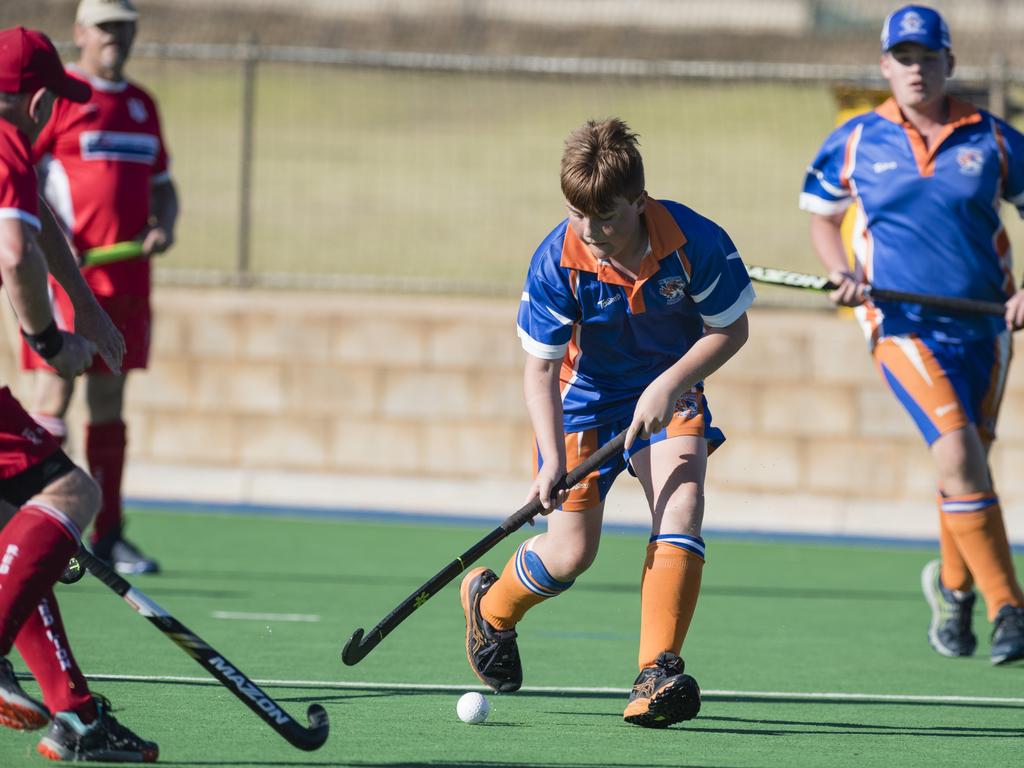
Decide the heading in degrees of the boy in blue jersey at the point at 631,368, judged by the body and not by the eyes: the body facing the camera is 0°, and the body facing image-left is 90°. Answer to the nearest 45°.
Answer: approximately 0°

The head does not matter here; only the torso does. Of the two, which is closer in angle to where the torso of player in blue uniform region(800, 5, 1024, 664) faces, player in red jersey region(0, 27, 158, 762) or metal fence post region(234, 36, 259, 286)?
the player in red jersey

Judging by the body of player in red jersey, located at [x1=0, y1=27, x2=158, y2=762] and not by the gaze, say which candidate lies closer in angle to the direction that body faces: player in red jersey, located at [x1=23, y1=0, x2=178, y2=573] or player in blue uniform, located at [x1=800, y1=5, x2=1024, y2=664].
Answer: the player in blue uniform

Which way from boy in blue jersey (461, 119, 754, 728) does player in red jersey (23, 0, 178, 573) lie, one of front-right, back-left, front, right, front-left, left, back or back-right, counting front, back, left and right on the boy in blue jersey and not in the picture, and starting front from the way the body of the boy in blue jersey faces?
back-right

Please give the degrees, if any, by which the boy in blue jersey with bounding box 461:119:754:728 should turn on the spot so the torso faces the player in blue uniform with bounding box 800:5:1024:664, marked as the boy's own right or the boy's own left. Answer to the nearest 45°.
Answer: approximately 135° to the boy's own left

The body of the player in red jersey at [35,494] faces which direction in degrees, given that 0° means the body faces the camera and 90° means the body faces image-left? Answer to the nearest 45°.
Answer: approximately 270°

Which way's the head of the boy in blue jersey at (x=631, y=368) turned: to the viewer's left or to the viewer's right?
to the viewer's left
